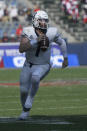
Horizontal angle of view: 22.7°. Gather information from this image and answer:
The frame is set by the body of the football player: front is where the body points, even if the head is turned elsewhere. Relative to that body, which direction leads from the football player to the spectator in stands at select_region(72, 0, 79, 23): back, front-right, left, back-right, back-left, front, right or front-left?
back

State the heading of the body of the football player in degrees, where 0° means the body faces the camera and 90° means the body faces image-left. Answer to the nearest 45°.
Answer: approximately 0°

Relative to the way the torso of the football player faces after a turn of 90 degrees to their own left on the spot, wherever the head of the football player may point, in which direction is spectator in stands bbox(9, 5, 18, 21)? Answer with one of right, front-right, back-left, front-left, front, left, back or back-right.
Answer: left

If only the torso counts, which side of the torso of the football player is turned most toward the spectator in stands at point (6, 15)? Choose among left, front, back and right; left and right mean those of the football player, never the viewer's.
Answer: back
